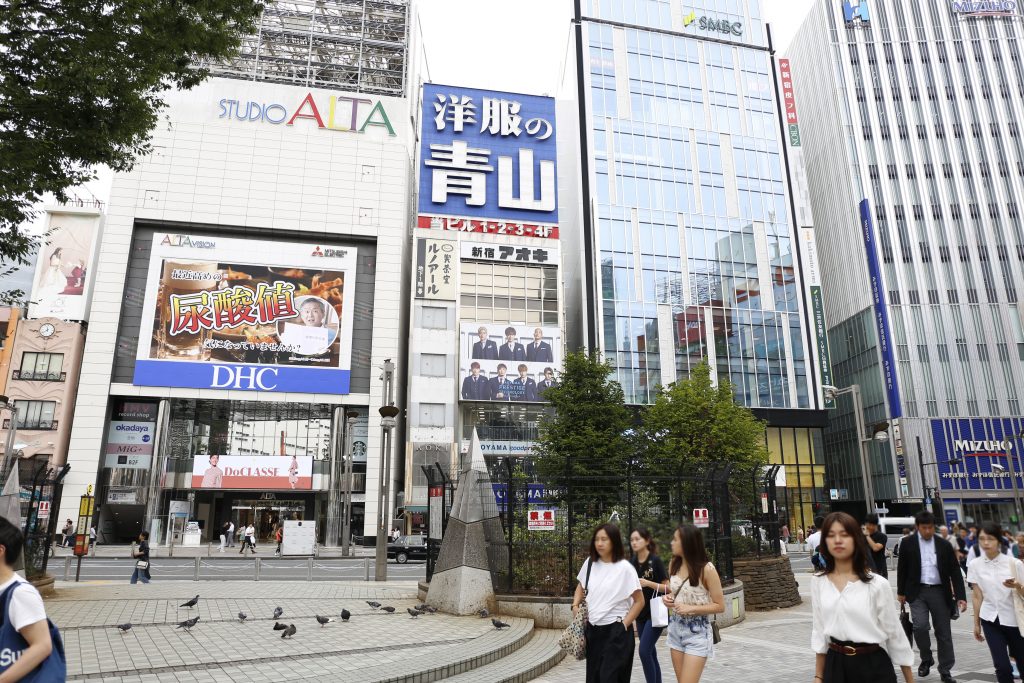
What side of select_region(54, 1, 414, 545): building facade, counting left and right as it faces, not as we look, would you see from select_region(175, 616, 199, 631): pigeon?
front

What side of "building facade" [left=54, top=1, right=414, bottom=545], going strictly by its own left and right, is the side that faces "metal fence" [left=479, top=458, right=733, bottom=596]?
front

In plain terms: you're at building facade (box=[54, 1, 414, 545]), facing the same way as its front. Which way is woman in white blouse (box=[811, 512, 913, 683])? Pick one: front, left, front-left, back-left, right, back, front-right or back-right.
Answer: front

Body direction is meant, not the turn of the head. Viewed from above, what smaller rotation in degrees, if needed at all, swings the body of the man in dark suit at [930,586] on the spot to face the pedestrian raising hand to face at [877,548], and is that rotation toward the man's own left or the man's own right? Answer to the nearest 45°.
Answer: approximately 180°

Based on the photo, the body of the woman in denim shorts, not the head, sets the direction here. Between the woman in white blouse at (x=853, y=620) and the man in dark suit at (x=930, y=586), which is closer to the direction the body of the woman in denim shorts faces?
the woman in white blouse

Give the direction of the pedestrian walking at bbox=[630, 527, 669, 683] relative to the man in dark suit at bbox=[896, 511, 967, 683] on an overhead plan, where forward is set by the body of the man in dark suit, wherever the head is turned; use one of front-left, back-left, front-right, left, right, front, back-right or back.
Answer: front-right

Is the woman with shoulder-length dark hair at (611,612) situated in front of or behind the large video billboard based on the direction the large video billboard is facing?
in front

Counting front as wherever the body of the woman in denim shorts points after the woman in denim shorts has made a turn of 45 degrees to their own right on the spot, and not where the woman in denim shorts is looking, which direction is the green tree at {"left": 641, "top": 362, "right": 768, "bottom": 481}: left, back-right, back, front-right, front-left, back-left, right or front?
right

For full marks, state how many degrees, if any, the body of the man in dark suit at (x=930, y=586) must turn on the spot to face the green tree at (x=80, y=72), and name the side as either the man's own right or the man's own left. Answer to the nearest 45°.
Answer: approximately 45° to the man's own right

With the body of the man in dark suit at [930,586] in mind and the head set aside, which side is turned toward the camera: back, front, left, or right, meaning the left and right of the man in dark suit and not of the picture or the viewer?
front

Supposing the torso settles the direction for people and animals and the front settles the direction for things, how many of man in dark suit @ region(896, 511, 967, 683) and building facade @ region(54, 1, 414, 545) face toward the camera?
2

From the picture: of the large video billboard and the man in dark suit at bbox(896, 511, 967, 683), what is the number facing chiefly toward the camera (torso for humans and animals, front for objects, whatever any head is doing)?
2
